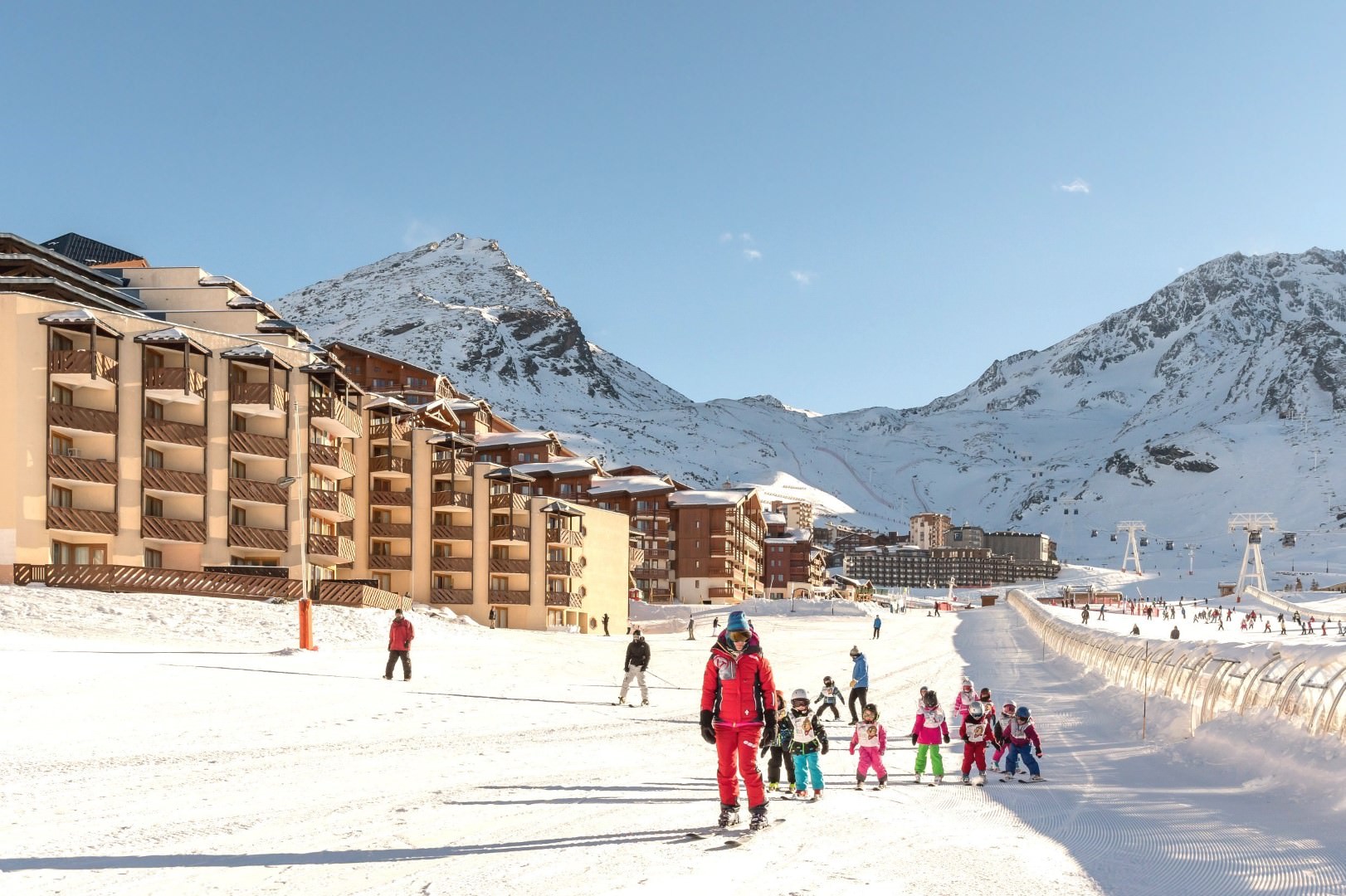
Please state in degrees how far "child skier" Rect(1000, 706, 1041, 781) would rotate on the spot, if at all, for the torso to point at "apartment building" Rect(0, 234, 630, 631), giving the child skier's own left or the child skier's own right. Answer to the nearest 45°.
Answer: approximately 135° to the child skier's own right

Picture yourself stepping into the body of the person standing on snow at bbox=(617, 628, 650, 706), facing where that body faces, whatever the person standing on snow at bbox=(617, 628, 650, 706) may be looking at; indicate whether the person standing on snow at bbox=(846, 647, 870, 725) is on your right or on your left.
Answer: on your left

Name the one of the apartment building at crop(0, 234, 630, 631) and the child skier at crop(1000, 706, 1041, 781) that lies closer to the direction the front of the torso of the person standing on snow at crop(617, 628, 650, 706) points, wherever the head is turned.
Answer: the child skier
